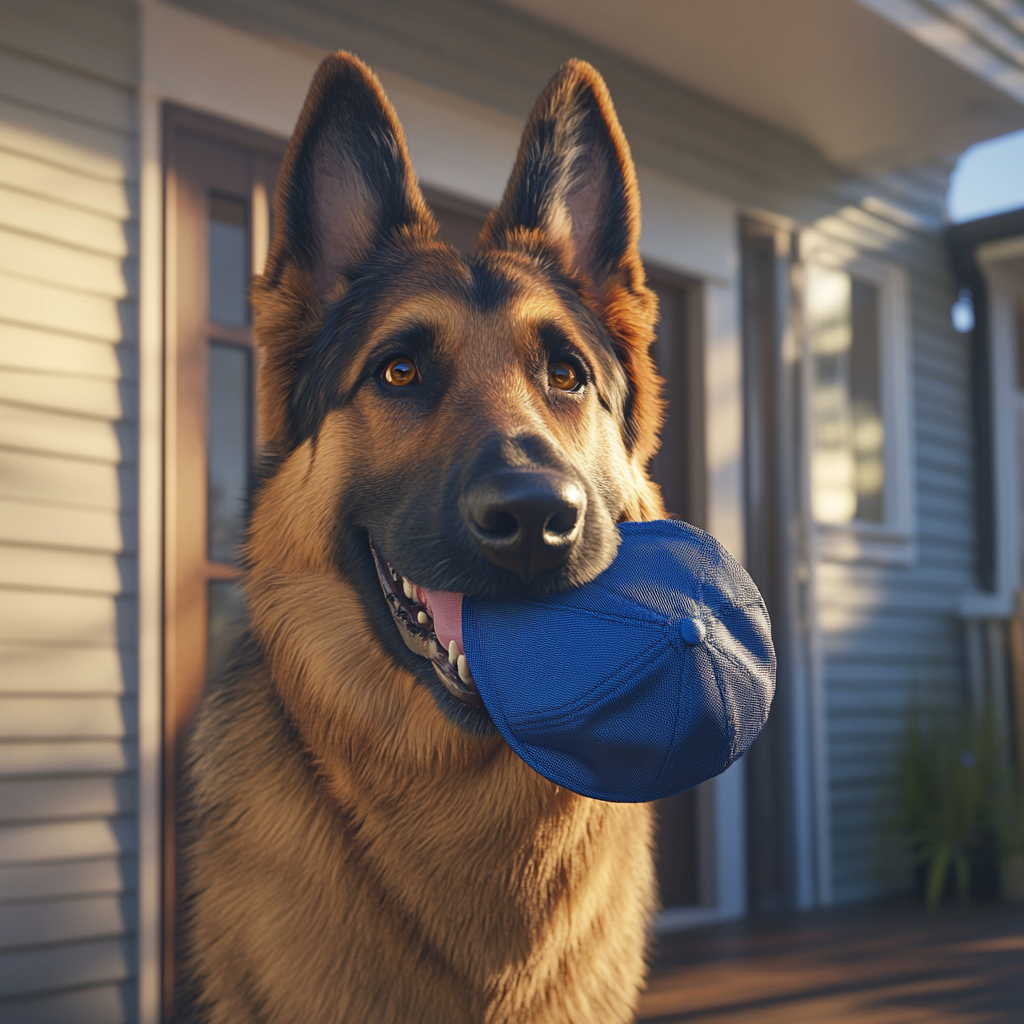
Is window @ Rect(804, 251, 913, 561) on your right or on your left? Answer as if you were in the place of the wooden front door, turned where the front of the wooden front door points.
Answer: on your left

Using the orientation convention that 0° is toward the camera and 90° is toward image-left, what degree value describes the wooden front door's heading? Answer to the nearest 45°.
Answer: approximately 315°

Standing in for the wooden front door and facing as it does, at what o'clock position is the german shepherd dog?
The german shepherd dog is roughly at 1 o'clock from the wooden front door.

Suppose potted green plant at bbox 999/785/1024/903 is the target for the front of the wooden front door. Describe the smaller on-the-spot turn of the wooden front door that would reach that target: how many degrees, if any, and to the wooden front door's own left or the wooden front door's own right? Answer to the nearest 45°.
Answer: approximately 45° to the wooden front door's own left

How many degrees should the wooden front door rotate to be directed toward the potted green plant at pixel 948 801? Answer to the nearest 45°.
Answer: approximately 45° to its left
